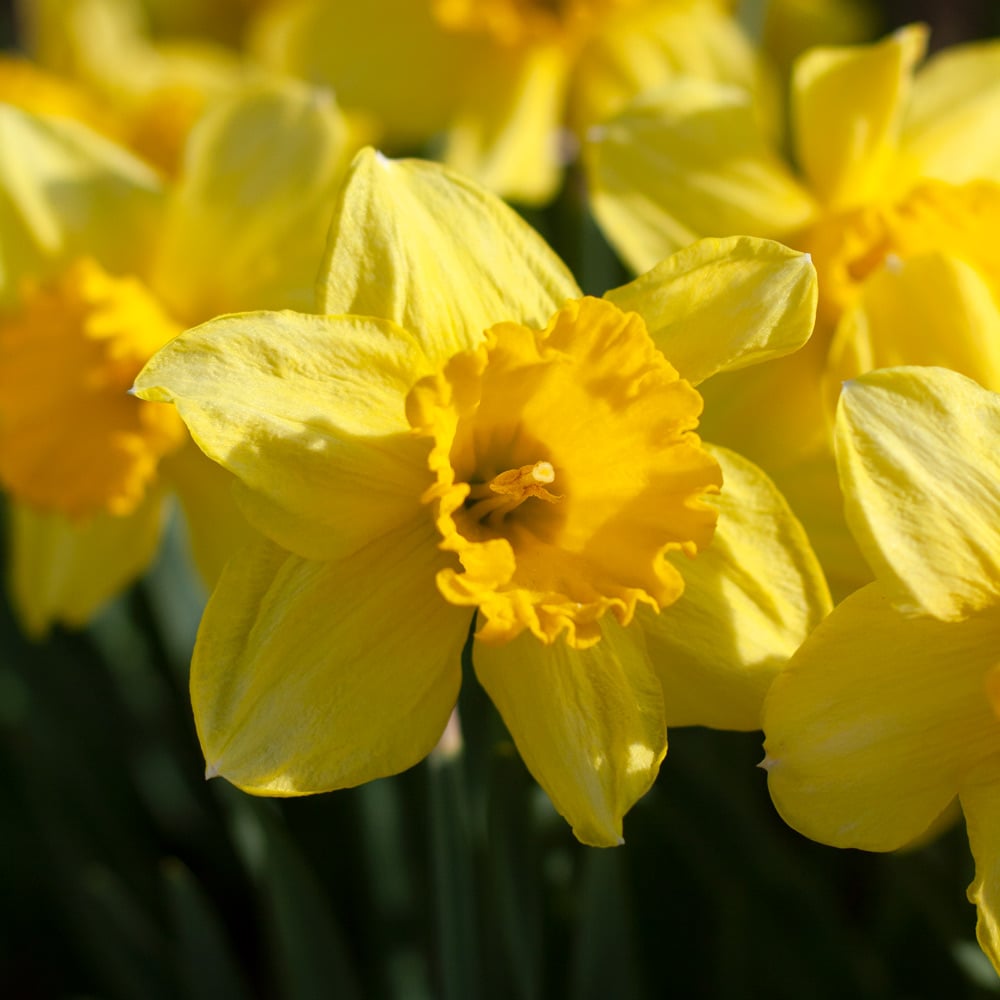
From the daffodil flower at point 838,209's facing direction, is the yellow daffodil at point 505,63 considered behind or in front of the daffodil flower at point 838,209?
behind
